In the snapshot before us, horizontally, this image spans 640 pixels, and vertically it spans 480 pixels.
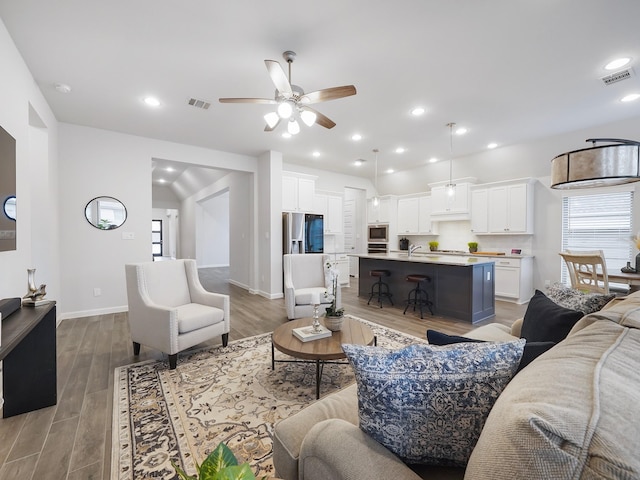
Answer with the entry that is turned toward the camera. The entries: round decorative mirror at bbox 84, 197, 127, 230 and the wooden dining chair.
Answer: the round decorative mirror

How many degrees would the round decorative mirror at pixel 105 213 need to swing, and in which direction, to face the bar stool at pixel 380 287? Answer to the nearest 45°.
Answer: approximately 45° to its left

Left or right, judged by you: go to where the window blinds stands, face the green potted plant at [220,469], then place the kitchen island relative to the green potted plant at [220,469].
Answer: right

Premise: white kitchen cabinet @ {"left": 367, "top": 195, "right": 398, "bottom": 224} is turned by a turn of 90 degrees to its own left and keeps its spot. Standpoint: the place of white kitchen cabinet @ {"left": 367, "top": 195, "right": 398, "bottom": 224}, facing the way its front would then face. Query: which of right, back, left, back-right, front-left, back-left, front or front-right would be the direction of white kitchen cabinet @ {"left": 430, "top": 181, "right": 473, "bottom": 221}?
front

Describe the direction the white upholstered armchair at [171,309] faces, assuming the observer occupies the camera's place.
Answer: facing the viewer and to the right of the viewer

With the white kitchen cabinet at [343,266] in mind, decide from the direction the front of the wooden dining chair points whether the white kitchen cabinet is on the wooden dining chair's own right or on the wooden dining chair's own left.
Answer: on the wooden dining chair's own left

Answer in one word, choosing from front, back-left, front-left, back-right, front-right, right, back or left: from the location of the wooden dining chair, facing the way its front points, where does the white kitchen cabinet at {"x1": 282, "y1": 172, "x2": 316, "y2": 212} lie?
back-left

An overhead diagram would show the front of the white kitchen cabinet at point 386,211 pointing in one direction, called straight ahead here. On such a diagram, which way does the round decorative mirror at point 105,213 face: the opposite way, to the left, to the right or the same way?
to the left

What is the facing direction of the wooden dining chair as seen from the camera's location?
facing away from the viewer and to the right of the viewer

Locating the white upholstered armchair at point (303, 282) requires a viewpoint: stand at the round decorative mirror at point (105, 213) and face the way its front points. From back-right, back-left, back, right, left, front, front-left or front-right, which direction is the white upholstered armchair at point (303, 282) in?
front-left

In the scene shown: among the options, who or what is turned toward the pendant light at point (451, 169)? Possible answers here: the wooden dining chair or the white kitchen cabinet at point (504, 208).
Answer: the white kitchen cabinet

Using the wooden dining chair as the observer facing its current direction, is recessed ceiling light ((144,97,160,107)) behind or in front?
behind

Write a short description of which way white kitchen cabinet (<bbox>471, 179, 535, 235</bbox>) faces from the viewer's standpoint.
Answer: facing the viewer and to the left of the viewer

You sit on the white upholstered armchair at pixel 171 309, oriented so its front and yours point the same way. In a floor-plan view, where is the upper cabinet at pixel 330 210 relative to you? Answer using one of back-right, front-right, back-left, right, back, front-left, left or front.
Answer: left

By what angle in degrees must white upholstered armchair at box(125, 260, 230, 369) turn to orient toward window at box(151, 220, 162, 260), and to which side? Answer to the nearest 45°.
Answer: approximately 135° to its left

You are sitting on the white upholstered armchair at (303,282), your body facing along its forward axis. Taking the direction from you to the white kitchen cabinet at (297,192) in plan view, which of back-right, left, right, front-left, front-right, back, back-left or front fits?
back-left
